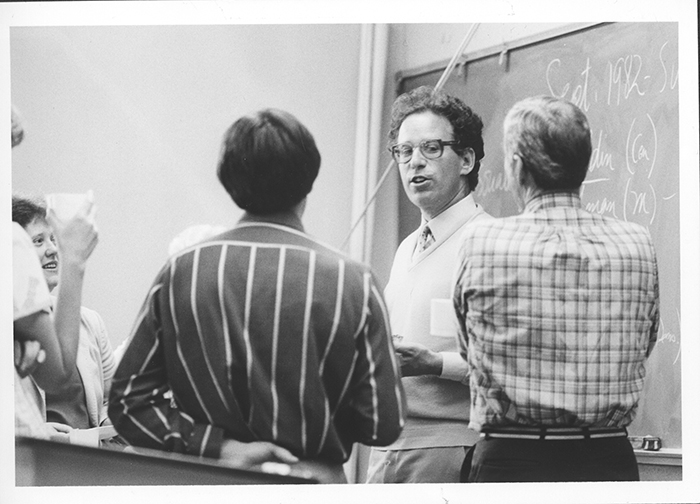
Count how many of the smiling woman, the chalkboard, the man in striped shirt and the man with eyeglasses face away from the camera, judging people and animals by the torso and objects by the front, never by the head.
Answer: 1

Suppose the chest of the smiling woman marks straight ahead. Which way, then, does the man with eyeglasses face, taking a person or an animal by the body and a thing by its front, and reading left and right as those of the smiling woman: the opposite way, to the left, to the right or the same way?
to the right

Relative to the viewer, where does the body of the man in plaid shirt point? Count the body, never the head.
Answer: away from the camera

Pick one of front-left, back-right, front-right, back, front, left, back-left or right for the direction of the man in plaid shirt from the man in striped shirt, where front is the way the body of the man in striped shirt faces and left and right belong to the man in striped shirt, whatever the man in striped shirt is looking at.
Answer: right

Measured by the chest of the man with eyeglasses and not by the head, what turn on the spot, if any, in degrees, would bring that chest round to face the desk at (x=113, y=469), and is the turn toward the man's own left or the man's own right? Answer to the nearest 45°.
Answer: approximately 45° to the man's own right

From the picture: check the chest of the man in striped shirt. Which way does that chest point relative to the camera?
away from the camera

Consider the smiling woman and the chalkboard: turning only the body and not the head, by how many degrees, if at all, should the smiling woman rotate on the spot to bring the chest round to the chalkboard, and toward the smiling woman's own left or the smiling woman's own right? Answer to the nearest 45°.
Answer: approximately 45° to the smiling woman's own left

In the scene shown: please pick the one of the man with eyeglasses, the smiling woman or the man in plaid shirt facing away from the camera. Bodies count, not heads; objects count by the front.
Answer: the man in plaid shirt

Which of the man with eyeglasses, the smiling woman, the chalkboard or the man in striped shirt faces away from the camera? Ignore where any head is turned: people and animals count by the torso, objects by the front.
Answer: the man in striped shirt

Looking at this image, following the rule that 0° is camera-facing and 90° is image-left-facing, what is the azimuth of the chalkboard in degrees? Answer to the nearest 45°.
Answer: approximately 45°

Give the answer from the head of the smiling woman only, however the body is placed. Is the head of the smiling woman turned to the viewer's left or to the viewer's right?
to the viewer's right

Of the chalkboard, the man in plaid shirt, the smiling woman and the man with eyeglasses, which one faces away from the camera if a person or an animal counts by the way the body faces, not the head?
the man in plaid shirt

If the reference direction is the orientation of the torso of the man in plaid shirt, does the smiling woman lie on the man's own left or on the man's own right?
on the man's own left

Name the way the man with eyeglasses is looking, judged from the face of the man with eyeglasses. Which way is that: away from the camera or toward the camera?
toward the camera

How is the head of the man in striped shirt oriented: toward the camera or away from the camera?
away from the camera

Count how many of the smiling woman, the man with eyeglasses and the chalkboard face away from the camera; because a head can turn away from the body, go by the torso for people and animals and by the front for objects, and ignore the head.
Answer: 0
